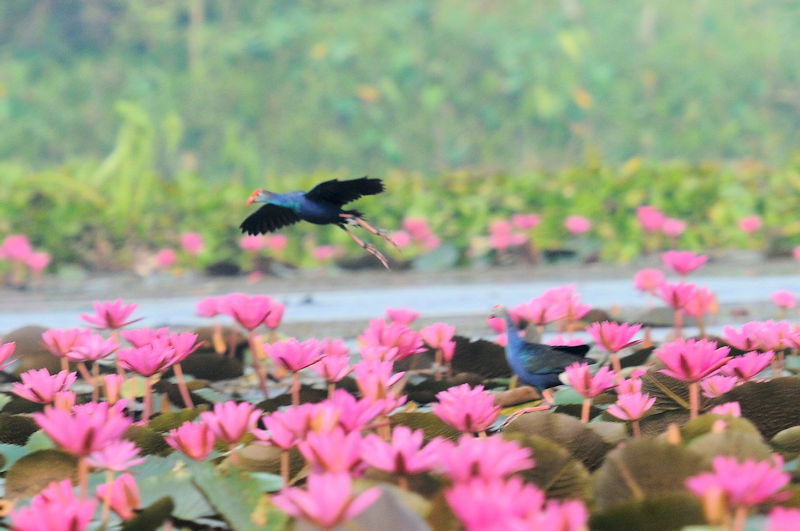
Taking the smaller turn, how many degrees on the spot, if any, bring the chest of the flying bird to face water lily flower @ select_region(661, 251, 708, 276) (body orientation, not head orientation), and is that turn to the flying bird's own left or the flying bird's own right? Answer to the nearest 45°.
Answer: approximately 135° to the flying bird's own right

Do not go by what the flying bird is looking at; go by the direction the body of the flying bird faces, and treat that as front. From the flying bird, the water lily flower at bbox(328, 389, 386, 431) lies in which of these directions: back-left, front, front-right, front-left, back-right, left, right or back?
left

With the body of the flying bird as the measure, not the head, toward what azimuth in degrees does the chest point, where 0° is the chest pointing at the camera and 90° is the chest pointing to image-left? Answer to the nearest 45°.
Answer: approximately 90°

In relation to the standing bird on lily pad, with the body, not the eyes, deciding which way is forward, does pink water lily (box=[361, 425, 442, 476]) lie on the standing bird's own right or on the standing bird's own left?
on the standing bird's own left

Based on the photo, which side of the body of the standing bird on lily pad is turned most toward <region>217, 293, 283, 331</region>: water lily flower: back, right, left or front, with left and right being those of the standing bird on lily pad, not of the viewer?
front

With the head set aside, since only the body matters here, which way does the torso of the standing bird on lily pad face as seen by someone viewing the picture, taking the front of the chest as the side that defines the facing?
to the viewer's left

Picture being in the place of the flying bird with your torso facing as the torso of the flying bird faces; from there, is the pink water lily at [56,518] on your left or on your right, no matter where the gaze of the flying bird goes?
on your left

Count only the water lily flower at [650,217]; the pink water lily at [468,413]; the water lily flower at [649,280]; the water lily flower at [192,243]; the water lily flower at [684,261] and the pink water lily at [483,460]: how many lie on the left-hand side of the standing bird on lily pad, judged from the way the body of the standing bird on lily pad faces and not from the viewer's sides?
2
